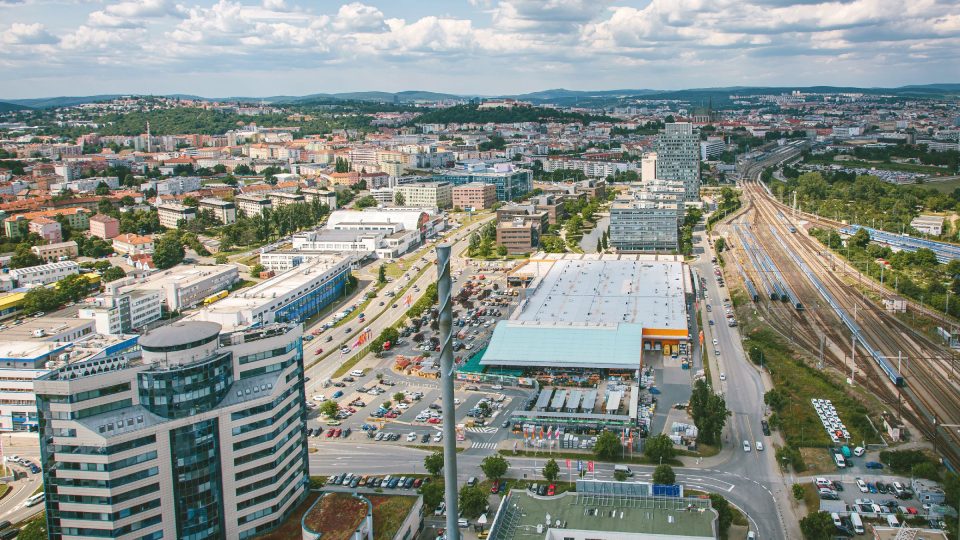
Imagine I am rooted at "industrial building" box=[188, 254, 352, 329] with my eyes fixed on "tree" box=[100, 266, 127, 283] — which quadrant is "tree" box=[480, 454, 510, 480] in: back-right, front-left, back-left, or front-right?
back-left

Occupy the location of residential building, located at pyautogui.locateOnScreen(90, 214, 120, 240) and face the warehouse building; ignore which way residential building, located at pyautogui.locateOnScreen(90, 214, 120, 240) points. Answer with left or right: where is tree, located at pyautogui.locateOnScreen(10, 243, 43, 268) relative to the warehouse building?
right

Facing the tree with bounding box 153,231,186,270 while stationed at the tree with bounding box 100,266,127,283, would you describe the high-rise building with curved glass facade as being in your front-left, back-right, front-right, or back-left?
back-right
